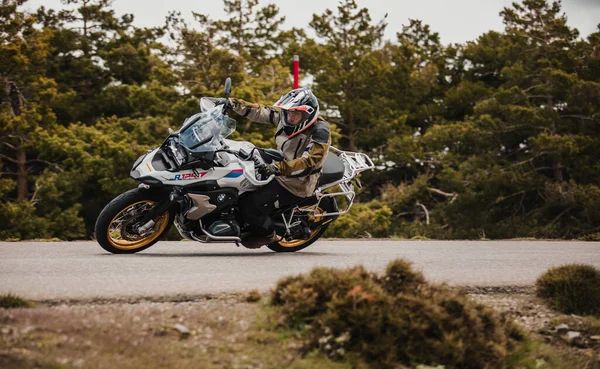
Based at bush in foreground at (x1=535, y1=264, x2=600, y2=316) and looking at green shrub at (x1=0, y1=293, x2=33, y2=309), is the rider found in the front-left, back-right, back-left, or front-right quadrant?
front-right

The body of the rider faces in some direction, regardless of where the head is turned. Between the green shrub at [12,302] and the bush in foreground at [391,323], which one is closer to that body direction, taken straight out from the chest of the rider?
the green shrub

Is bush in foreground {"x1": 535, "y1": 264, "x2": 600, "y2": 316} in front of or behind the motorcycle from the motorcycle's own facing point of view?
behind

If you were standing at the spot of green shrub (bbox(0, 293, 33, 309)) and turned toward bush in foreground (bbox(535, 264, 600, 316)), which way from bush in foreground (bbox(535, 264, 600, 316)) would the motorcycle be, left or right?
left

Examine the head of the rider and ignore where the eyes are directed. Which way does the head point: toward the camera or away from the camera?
toward the camera

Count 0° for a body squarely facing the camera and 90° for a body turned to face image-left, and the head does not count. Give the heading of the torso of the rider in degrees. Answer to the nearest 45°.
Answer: approximately 45°

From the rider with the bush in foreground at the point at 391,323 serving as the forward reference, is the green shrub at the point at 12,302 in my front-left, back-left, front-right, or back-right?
front-right

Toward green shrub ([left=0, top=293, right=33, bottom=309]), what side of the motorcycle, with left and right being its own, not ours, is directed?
left

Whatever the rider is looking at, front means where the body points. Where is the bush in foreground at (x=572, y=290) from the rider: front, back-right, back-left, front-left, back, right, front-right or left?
left

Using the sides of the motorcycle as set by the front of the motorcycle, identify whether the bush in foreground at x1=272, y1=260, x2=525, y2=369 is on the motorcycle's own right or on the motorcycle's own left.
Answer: on the motorcycle's own left

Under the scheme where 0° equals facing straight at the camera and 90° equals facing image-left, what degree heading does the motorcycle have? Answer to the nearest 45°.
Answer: approximately 90°

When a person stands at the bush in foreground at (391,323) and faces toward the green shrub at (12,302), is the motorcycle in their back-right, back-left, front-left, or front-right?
front-right
